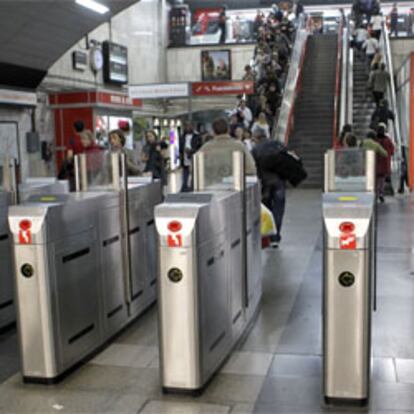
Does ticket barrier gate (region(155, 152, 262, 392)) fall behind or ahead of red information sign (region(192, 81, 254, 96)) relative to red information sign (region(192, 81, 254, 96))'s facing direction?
ahead

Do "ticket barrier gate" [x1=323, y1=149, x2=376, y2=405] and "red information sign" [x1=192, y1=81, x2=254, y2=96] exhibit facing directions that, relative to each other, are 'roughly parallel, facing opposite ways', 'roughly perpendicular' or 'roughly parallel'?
roughly parallel

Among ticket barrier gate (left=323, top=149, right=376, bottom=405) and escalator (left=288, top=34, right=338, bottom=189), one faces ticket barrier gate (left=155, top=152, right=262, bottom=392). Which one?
the escalator

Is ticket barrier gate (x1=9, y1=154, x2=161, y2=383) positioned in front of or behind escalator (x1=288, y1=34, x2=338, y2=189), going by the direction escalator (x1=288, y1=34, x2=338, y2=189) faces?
in front

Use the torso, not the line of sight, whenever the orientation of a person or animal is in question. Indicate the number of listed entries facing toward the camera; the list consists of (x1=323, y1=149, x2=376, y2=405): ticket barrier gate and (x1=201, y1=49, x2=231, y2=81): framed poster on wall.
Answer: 2

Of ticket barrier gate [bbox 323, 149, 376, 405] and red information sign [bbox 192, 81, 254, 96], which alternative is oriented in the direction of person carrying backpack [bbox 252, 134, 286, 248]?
the red information sign

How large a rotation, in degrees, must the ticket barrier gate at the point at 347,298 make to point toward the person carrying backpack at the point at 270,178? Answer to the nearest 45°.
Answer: approximately 180°

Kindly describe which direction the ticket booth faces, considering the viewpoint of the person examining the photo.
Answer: facing the viewer and to the right of the viewer

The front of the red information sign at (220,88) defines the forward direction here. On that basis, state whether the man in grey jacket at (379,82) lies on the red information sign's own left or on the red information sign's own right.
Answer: on the red information sign's own left

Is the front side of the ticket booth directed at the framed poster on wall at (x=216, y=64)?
no

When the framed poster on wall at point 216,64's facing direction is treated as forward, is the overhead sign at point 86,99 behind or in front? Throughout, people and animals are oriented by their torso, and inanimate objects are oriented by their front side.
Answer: in front

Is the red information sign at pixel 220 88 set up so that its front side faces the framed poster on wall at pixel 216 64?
no

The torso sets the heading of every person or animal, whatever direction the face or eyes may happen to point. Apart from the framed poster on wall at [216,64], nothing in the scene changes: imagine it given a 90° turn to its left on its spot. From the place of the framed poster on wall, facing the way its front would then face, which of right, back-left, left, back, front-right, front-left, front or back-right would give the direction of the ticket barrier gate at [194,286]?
right

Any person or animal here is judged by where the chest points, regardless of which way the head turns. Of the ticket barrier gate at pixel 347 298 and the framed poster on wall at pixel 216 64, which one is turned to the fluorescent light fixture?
the framed poster on wall

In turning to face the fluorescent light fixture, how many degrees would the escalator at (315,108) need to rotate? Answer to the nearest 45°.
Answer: approximately 45° to its right

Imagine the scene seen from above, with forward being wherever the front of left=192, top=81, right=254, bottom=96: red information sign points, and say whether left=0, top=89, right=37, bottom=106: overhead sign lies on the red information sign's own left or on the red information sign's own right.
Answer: on the red information sign's own right

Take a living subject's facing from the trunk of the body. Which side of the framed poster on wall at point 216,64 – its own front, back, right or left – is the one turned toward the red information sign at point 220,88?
front

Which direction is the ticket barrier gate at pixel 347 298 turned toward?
toward the camera

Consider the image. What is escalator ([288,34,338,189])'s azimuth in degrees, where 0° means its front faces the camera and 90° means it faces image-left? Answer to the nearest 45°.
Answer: approximately 0°

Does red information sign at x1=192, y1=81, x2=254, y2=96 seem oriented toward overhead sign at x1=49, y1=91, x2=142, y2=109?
no
